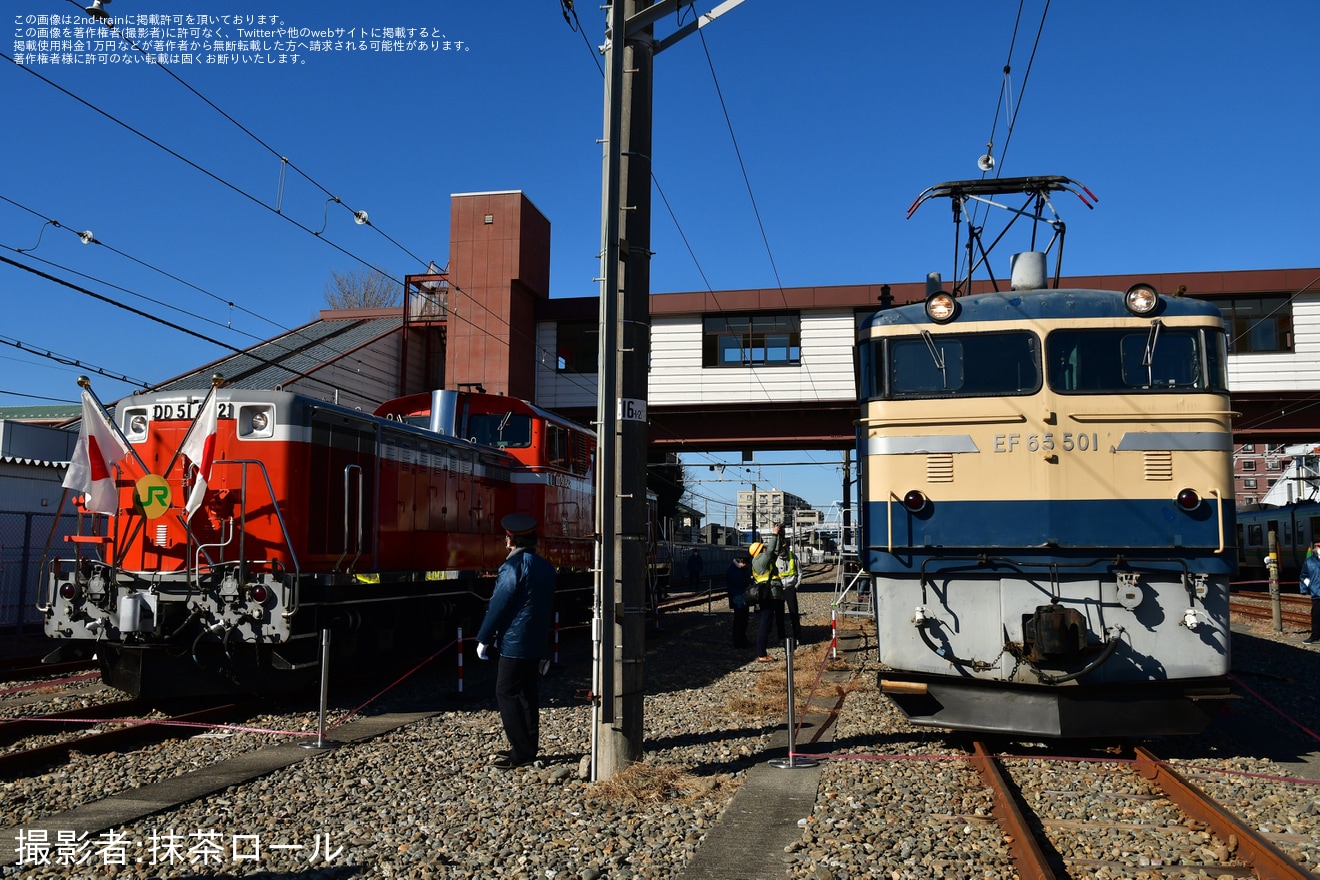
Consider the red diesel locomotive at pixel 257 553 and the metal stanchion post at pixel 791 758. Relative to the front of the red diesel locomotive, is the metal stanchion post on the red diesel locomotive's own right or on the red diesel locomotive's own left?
on the red diesel locomotive's own left

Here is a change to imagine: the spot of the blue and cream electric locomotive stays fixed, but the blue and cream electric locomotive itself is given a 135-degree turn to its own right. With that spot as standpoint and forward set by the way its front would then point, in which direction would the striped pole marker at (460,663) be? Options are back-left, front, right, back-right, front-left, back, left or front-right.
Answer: front-left

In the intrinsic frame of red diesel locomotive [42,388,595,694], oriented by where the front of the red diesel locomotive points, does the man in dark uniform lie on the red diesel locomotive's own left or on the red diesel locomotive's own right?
on the red diesel locomotive's own left

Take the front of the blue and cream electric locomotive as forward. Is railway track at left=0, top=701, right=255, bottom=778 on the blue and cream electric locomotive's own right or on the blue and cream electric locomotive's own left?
on the blue and cream electric locomotive's own right

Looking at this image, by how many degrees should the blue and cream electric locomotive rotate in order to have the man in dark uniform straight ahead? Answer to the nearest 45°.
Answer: approximately 45° to its right

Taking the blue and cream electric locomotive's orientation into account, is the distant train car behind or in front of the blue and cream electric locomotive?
behind

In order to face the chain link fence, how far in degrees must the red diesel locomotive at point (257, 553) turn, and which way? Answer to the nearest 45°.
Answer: approximately 90° to its right

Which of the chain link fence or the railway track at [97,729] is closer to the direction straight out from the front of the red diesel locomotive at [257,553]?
the railway track

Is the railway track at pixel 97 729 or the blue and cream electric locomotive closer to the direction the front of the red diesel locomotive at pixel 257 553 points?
the railway track

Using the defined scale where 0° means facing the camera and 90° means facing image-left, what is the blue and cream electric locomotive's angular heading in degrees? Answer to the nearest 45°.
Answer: approximately 0°
